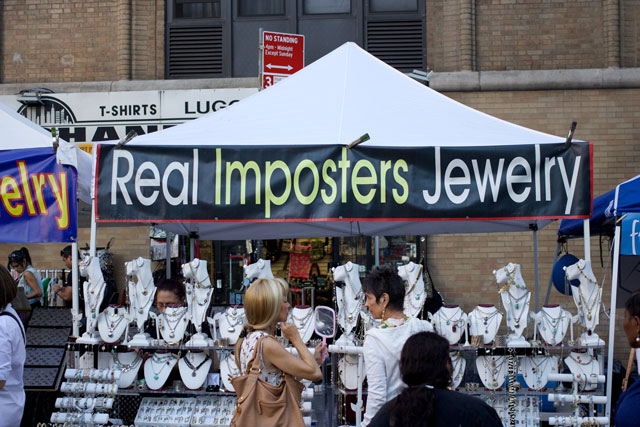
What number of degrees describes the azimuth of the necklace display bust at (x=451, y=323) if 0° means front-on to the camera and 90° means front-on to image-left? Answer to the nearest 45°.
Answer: approximately 0°

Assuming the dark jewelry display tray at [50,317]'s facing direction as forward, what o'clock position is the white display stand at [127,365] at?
The white display stand is roughly at 11 o'clock from the dark jewelry display tray.

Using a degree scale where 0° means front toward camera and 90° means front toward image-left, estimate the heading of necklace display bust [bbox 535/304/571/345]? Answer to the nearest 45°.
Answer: approximately 0°

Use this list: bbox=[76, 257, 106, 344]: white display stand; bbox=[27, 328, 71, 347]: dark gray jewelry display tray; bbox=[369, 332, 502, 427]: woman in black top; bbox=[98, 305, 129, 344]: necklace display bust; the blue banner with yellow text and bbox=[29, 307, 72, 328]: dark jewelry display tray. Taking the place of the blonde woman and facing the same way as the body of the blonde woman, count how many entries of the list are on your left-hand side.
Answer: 5

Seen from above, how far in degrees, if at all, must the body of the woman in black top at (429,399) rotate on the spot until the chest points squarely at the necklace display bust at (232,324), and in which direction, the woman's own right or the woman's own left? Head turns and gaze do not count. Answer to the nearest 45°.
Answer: approximately 45° to the woman's own left

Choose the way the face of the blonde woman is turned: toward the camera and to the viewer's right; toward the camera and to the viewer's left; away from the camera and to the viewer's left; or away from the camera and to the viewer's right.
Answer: away from the camera and to the viewer's right

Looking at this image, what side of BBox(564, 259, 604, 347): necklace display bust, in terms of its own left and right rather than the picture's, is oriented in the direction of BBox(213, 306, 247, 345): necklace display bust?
right

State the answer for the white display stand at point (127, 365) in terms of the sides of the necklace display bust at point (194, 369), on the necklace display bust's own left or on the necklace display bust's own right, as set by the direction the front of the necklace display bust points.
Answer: on the necklace display bust's own right

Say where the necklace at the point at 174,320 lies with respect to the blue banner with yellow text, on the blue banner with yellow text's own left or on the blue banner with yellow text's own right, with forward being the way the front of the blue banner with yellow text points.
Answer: on the blue banner with yellow text's own left
